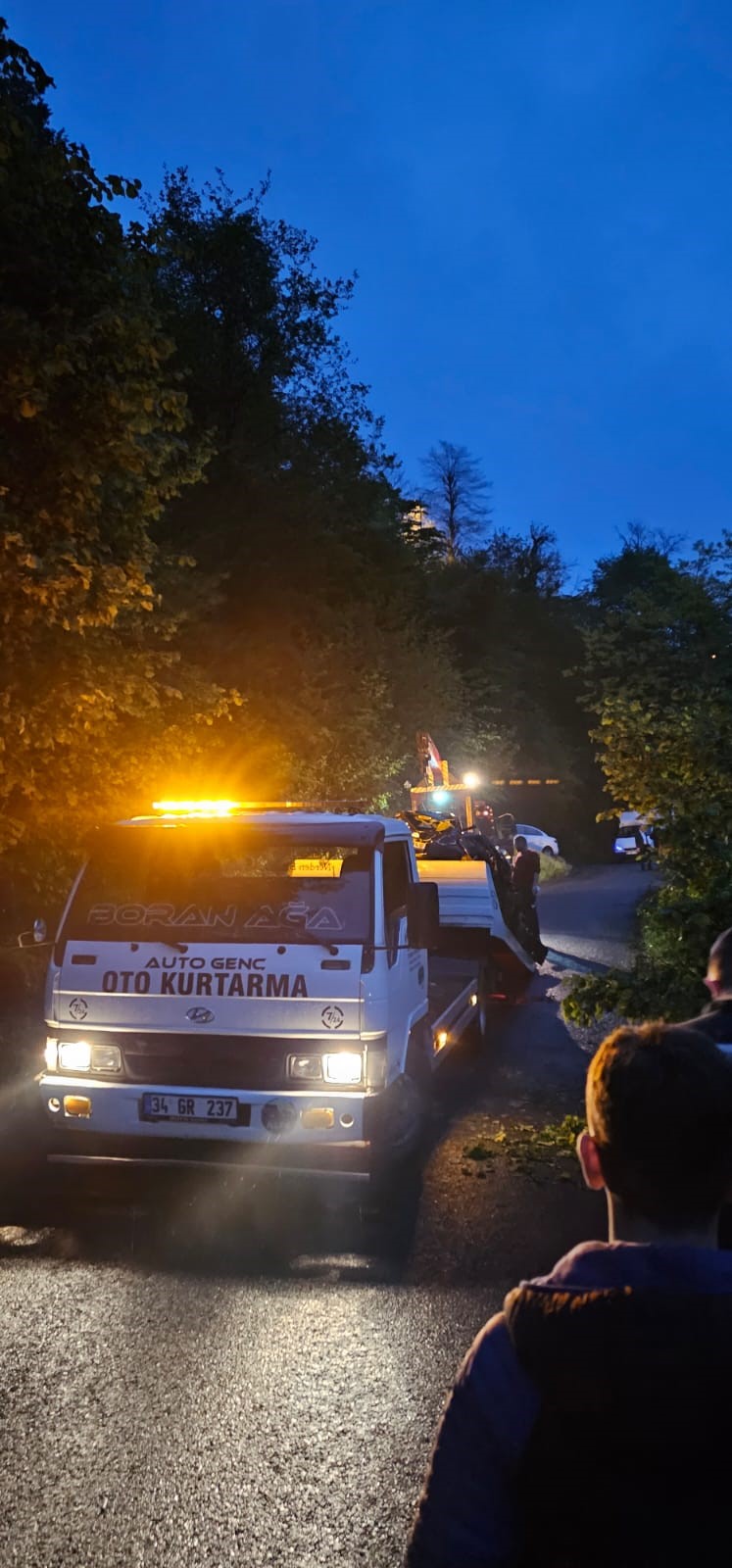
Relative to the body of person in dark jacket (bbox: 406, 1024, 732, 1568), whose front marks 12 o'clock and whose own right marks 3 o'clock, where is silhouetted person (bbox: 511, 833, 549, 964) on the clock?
The silhouetted person is roughly at 12 o'clock from the person in dark jacket.

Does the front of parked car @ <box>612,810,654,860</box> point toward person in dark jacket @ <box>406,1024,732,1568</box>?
yes

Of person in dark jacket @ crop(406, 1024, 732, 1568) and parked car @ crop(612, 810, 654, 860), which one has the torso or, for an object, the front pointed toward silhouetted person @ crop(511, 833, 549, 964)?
the person in dark jacket

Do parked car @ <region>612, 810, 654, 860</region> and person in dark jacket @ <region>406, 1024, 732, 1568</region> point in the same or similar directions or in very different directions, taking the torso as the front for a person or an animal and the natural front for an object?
very different directions

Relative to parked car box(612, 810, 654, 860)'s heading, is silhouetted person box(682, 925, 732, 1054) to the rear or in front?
in front

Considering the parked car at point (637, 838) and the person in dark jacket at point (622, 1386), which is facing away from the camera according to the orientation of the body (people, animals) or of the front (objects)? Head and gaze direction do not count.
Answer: the person in dark jacket

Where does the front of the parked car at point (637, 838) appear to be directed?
toward the camera

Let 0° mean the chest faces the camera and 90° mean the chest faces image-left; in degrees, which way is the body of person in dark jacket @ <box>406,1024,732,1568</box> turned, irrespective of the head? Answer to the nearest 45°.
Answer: approximately 180°

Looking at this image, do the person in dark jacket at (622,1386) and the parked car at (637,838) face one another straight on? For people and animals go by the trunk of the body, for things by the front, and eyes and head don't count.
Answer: yes

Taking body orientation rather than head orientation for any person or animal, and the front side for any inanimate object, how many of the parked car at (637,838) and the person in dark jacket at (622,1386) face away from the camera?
1

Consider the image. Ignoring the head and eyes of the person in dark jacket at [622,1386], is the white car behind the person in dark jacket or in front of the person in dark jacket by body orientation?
in front

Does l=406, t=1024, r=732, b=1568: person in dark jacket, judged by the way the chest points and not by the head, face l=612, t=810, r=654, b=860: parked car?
yes
